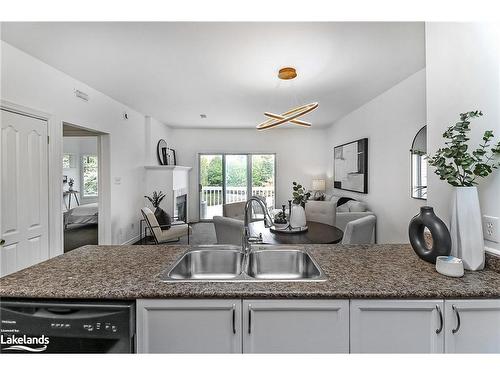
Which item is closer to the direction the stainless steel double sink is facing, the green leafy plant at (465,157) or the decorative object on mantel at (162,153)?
the green leafy plant

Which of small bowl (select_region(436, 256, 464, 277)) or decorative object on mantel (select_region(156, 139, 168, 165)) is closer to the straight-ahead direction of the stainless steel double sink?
the small bowl

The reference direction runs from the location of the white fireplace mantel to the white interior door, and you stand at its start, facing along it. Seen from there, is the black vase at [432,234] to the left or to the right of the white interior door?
left

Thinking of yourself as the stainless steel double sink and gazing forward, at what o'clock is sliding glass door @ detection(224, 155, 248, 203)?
The sliding glass door is roughly at 6 o'clock from the stainless steel double sink.

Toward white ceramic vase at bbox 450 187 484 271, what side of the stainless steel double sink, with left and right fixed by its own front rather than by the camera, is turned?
left

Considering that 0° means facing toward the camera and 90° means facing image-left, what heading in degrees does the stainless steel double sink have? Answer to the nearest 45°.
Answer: approximately 0°

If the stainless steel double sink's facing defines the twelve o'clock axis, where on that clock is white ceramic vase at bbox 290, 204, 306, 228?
The white ceramic vase is roughly at 7 o'clock from the stainless steel double sink.

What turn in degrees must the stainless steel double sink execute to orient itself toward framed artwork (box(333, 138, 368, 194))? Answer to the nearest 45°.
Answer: approximately 135° to its left

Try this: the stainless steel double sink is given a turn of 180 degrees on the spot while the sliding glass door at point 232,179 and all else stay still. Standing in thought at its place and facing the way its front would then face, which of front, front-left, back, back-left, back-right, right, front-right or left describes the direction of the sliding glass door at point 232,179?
front

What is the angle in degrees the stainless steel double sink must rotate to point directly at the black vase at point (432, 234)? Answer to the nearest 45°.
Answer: approximately 90° to its left

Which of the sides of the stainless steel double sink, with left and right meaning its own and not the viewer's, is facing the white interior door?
right

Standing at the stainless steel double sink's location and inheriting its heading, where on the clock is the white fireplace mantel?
The white fireplace mantel is roughly at 5 o'clock from the stainless steel double sink.

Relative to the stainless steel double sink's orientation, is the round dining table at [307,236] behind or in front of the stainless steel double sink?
behind

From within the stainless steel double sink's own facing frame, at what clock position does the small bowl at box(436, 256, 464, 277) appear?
The small bowl is roughly at 10 o'clock from the stainless steel double sink.

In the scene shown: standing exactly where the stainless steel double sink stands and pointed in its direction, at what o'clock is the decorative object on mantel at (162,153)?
The decorative object on mantel is roughly at 5 o'clock from the stainless steel double sink.
